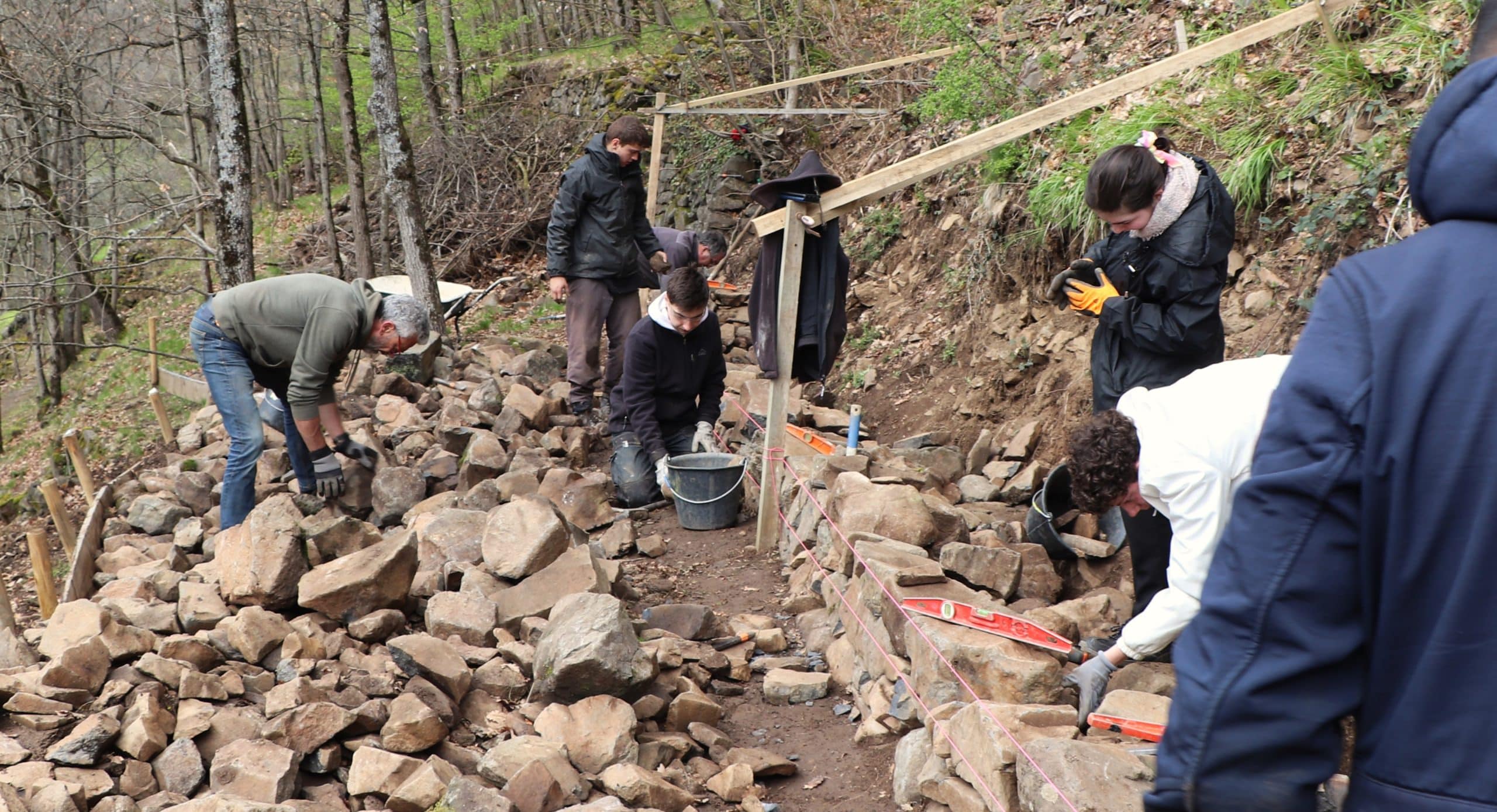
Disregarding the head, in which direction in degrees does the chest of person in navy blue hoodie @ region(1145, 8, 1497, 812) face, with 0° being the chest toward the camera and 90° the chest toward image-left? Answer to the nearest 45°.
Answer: approximately 180°

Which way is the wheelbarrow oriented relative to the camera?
to the viewer's left

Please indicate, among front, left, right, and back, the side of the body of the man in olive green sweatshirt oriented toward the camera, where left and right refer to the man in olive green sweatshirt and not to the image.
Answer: right

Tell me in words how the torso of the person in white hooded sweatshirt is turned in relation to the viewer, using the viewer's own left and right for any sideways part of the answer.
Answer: facing to the left of the viewer

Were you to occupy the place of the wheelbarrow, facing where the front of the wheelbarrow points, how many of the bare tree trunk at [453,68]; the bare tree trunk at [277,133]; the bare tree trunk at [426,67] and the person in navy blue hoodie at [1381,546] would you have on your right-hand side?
3

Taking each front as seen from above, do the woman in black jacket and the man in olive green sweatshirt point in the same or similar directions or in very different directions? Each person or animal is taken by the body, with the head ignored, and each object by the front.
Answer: very different directions

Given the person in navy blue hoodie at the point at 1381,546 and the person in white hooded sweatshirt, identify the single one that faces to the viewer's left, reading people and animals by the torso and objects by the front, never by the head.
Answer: the person in white hooded sweatshirt

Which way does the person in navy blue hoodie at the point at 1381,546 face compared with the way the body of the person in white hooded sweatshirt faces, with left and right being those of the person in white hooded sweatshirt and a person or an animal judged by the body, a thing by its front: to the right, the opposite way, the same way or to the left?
to the right
